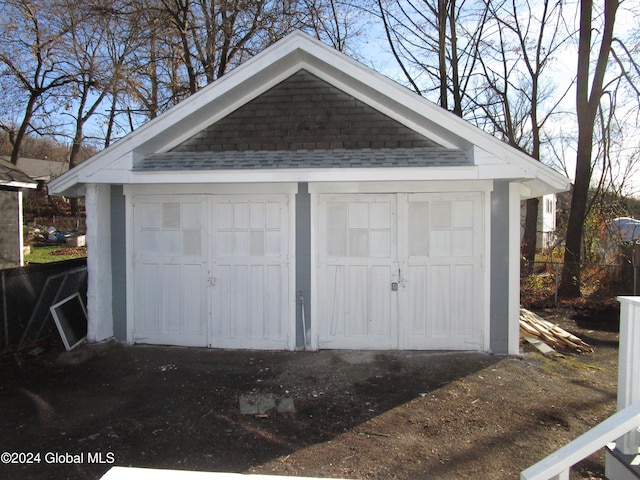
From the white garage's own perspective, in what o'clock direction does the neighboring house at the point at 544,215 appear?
The neighboring house is roughly at 7 o'clock from the white garage.

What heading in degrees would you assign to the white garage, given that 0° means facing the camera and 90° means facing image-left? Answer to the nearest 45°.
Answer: approximately 0°

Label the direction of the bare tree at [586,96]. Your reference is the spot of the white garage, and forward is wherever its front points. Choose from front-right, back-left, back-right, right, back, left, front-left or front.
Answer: back-left

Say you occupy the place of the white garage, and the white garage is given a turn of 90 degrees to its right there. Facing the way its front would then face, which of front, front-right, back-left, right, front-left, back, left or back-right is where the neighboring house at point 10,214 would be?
front-right
